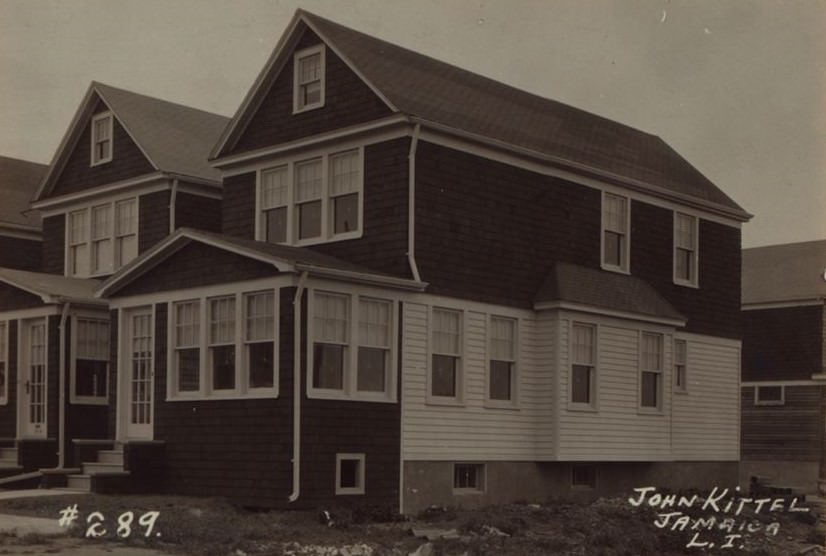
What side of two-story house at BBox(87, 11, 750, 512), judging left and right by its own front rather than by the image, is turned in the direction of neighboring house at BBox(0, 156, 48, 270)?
right

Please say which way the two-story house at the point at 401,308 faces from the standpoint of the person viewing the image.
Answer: facing the viewer and to the left of the viewer

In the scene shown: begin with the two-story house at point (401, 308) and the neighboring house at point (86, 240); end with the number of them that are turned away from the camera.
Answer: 0

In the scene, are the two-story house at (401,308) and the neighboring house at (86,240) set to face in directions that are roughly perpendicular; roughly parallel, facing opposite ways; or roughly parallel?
roughly parallel

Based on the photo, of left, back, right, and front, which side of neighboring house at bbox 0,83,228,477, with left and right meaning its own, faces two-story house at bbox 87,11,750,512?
left

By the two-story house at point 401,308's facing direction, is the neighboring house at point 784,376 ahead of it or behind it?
behind

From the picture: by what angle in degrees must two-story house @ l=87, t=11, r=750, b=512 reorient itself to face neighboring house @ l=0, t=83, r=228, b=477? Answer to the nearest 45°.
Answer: approximately 90° to its right
